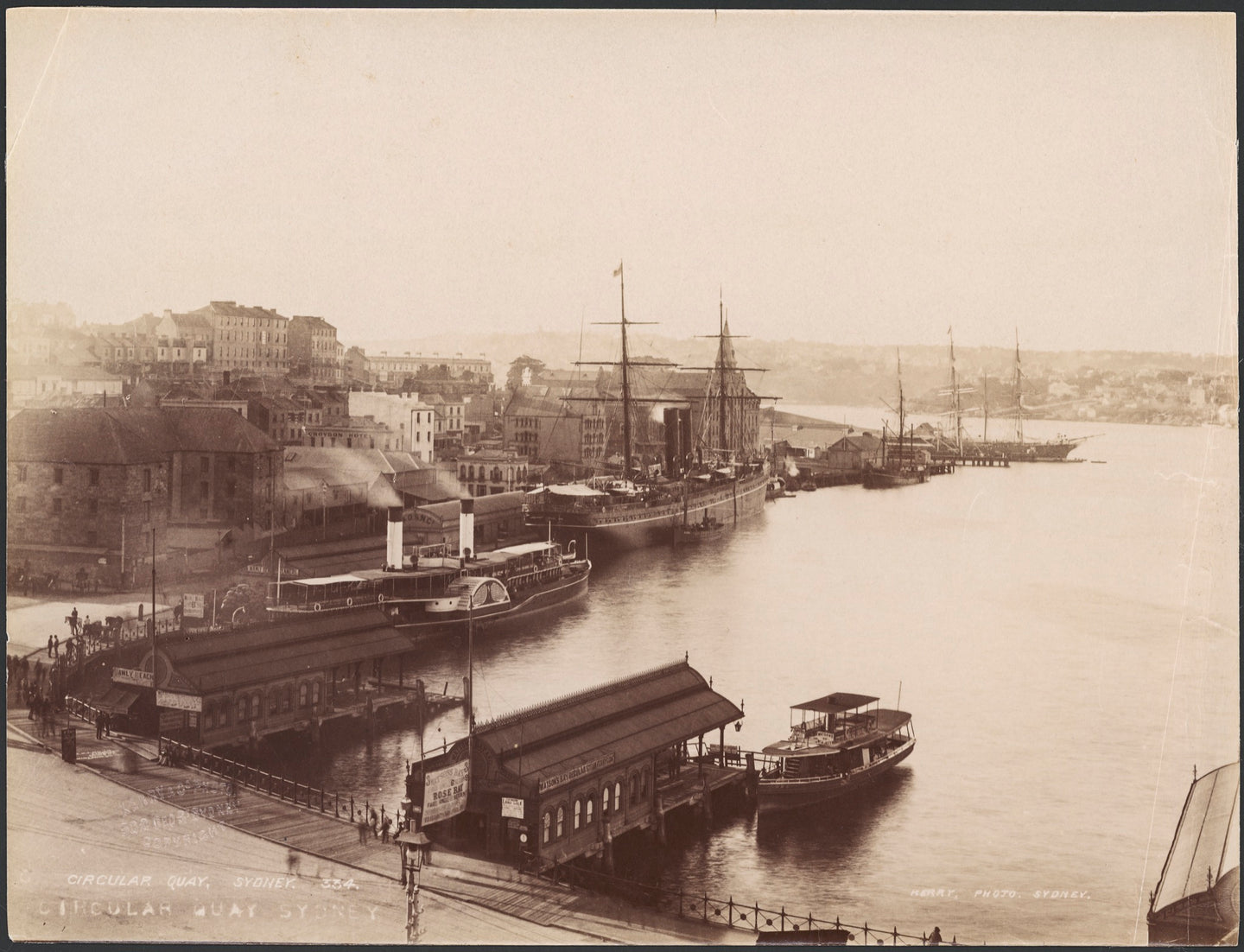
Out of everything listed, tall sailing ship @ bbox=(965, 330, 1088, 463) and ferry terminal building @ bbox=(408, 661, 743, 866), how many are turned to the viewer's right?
1

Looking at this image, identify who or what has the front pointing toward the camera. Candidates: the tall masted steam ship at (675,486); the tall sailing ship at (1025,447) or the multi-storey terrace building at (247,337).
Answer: the multi-storey terrace building

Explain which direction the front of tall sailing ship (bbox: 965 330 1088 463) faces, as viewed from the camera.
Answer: facing to the right of the viewer

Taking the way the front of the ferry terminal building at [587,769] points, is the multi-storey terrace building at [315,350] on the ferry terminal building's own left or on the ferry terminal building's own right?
on the ferry terminal building's own right

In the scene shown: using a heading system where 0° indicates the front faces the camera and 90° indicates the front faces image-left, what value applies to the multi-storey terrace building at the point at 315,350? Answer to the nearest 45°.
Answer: approximately 315°

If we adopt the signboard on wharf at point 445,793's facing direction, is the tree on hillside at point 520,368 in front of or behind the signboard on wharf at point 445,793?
behind

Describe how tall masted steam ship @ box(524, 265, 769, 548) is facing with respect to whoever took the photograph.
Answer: facing away from the viewer and to the right of the viewer

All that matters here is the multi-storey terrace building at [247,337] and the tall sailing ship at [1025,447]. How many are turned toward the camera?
1
